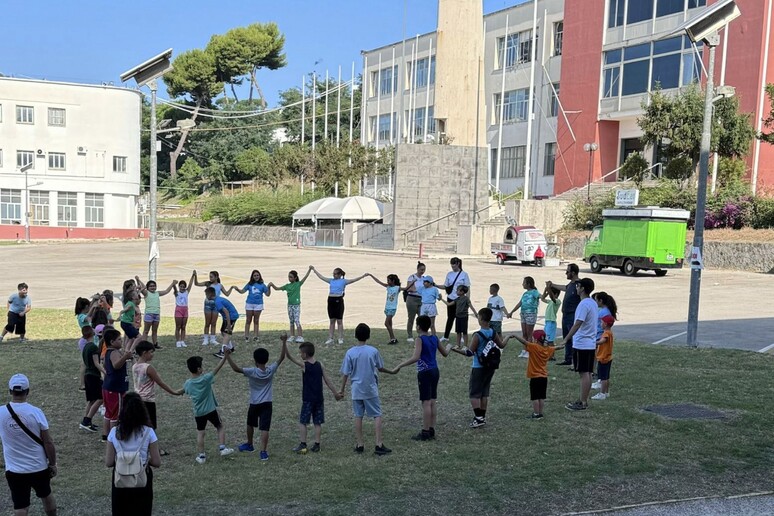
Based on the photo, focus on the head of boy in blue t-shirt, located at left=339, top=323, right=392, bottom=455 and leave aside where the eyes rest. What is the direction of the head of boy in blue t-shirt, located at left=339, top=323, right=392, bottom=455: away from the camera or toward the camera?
away from the camera

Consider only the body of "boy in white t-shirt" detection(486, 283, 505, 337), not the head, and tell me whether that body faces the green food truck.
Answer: no

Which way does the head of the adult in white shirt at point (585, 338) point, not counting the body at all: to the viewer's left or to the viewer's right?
to the viewer's left

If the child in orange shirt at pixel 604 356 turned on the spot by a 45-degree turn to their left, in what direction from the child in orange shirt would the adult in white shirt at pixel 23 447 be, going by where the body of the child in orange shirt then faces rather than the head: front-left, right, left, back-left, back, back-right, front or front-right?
front

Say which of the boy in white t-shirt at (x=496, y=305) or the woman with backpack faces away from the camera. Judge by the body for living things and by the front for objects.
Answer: the woman with backpack

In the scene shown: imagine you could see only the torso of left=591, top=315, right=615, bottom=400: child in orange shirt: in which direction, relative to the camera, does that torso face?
to the viewer's left

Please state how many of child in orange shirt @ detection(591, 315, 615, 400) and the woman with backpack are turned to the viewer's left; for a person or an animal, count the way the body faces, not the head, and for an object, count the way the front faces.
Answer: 1

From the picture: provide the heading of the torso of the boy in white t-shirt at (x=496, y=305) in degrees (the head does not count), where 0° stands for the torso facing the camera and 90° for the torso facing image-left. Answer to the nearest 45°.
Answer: approximately 45°

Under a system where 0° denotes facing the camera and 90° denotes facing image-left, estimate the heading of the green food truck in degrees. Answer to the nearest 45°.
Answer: approximately 135°

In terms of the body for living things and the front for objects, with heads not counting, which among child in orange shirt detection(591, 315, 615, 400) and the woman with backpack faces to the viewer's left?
the child in orange shirt

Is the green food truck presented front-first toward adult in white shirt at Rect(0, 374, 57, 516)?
no

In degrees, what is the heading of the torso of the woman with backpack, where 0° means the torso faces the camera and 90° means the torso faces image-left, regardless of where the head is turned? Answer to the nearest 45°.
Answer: approximately 180°

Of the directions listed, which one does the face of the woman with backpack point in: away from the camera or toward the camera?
away from the camera
